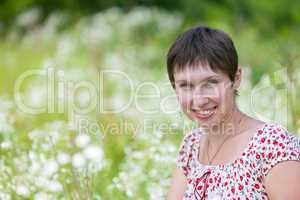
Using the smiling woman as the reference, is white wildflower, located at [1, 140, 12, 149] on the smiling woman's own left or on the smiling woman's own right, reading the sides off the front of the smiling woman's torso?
on the smiling woman's own right

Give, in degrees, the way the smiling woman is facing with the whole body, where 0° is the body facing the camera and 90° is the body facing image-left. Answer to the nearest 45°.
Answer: approximately 45°
